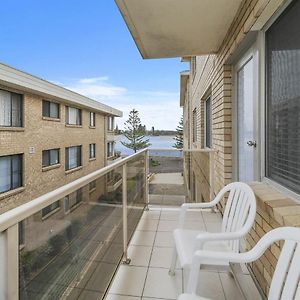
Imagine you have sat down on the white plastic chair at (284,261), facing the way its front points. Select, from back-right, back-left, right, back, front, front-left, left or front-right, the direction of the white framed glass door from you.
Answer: back-right

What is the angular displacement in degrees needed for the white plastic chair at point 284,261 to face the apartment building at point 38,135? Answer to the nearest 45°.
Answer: approximately 90° to its right

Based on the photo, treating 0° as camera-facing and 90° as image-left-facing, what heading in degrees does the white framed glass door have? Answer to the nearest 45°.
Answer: approximately 45°

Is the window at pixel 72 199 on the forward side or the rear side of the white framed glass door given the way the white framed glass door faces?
on the forward side
